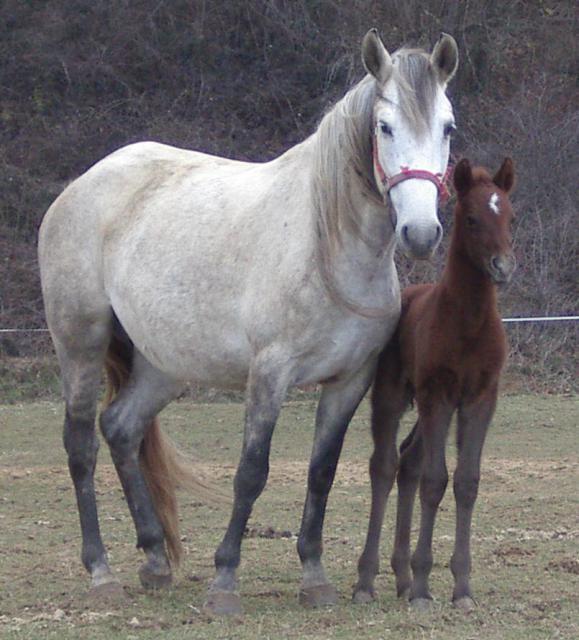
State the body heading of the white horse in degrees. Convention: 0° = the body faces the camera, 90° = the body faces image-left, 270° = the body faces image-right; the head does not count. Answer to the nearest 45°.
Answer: approximately 315°

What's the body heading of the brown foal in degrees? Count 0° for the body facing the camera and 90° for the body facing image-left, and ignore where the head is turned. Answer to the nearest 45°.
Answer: approximately 315°

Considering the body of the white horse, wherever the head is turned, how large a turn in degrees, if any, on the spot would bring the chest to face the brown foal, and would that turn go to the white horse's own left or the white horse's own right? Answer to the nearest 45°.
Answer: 0° — it already faces it

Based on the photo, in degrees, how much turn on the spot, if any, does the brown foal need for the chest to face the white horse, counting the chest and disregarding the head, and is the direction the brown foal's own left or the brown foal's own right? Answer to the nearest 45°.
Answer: approximately 135° to the brown foal's own right
